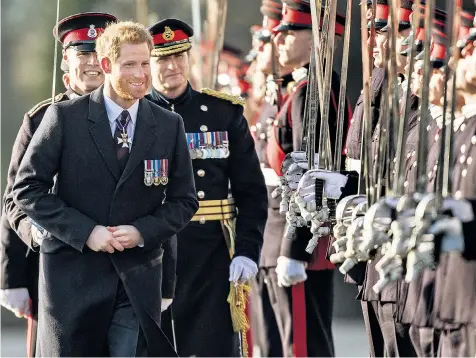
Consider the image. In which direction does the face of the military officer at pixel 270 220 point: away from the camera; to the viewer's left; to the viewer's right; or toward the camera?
to the viewer's left

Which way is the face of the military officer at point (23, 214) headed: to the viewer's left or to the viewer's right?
to the viewer's right

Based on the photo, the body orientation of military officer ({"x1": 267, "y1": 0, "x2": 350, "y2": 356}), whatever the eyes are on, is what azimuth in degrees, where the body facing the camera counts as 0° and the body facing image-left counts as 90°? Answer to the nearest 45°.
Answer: approximately 90°

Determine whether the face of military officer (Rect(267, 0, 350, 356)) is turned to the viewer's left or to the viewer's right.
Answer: to the viewer's left

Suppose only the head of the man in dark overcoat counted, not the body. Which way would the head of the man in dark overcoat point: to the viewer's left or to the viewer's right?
to the viewer's right

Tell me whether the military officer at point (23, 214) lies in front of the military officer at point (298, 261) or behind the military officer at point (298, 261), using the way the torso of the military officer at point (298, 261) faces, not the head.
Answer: in front
